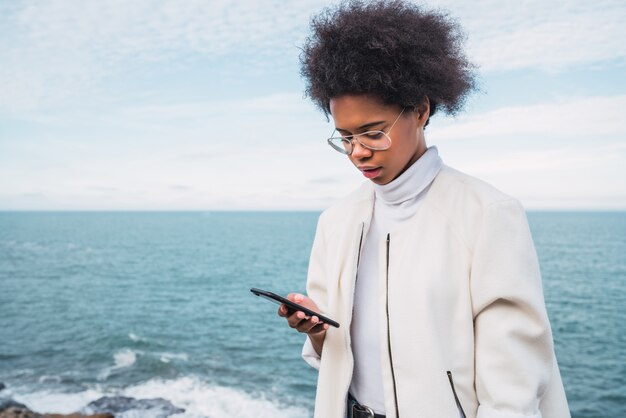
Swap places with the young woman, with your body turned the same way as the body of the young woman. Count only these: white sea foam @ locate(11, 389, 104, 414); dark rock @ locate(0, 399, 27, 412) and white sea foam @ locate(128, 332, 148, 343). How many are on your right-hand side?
3

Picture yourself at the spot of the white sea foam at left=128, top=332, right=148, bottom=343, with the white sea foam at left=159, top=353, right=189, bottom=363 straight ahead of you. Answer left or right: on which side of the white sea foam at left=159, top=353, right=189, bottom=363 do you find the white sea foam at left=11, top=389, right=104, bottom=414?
right

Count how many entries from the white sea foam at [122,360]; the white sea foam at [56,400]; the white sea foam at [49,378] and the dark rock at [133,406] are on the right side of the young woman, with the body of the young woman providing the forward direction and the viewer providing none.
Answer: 4

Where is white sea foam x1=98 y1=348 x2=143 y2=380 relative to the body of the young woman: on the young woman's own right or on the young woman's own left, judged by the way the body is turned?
on the young woman's own right

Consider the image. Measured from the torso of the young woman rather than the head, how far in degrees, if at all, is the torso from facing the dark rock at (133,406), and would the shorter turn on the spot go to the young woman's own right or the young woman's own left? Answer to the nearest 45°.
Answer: approximately 90° to the young woman's own right

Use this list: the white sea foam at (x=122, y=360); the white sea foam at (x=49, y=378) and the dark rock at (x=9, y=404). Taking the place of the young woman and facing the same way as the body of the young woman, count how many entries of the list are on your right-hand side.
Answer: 3

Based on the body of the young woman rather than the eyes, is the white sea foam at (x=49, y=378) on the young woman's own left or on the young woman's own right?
on the young woman's own right

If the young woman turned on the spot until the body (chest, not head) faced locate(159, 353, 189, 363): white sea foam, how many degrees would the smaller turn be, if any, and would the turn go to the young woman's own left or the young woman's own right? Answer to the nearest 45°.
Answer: approximately 90° to the young woman's own right

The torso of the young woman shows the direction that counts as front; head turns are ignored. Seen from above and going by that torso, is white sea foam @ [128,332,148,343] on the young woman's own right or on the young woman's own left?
on the young woman's own right

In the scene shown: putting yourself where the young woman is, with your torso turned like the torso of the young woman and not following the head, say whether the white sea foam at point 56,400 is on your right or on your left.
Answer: on your right

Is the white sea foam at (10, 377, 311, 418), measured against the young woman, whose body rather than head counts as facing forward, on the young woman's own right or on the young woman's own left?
on the young woman's own right
